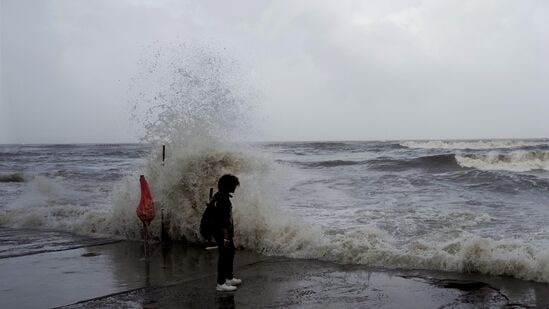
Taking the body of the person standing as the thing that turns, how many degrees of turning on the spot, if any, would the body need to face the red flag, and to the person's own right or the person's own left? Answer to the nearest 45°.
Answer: approximately 135° to the person's own left

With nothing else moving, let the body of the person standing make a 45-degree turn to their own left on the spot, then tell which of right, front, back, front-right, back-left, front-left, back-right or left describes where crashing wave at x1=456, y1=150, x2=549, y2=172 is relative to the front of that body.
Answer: front

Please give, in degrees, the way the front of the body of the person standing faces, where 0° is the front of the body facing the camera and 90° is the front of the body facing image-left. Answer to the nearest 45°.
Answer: approximately 270°

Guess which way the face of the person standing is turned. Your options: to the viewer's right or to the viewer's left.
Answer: to the viewer's right
